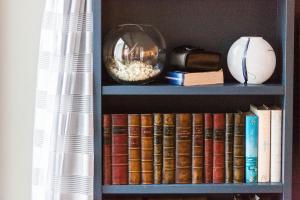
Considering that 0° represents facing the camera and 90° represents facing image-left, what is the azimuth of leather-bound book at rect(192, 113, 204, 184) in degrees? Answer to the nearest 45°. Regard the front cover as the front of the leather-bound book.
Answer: approximately 270°

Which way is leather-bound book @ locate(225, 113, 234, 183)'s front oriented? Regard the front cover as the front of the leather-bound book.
to the viewer's right

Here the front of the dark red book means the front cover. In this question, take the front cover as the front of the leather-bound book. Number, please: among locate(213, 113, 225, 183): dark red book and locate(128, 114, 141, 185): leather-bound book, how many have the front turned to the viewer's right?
2
